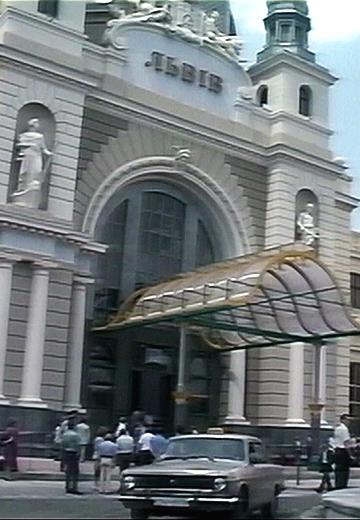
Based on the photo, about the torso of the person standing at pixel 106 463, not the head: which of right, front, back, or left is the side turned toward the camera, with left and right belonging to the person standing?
back

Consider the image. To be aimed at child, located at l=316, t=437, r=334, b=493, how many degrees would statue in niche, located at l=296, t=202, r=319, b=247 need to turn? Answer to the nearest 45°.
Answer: approximately 45° to its right

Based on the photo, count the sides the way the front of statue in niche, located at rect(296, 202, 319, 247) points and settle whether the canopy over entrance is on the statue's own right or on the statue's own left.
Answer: on the statue's own right

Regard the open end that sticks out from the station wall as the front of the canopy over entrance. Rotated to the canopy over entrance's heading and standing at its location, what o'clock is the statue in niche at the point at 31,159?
The statue in niche is roughly at 4 o'clock from the canopy over entrance.

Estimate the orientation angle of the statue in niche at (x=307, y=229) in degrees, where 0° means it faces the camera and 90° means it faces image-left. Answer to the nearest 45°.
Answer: approximately 315°

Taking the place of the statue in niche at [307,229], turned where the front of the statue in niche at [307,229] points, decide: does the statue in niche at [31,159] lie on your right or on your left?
on your right

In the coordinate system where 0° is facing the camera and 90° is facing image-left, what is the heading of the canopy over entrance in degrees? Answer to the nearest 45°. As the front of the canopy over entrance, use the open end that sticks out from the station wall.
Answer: approximately 315°
